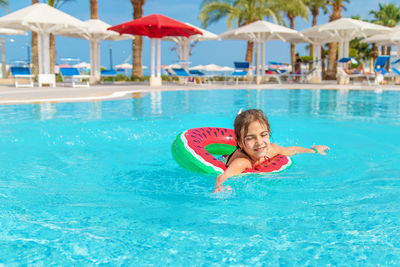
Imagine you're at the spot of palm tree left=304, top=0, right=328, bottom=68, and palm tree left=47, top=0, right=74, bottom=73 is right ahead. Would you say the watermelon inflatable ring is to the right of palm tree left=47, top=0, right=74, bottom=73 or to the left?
left

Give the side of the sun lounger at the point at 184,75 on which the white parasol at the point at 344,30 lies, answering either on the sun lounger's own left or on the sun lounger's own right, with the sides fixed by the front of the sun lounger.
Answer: on the sun lounger's own left

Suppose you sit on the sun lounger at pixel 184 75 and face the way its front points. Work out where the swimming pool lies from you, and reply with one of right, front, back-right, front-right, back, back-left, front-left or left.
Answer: front-right

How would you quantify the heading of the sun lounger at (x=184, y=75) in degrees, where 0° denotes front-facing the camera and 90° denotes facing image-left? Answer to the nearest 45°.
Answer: approximately 315°

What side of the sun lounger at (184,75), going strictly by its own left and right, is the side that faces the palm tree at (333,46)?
left

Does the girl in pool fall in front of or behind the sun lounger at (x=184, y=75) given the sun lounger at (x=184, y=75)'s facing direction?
in front

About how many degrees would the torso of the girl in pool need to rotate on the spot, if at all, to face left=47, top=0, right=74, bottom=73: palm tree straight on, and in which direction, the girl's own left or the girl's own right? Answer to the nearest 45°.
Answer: approximately 180°

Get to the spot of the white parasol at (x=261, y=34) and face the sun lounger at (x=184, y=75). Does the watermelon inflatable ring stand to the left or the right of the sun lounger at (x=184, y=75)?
left

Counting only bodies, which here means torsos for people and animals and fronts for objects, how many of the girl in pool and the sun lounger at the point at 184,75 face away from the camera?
0

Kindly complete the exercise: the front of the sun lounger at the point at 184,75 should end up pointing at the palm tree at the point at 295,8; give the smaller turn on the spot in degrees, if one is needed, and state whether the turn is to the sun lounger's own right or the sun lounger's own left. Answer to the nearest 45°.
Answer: approximately 90° to the sun lounger's own left

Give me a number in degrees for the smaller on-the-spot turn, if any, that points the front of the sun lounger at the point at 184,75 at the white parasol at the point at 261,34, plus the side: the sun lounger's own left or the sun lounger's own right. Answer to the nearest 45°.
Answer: approximately 90° to the sun lounger's own left

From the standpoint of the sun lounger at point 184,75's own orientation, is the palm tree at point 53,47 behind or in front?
behind

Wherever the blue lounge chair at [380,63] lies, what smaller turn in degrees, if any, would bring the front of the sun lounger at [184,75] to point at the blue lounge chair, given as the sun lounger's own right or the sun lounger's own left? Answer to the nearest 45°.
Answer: approximately 45° to the sun lounger's own left

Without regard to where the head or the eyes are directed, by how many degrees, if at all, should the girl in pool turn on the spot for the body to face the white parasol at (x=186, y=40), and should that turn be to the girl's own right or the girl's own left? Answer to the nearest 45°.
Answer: approximately 135° to the girl's own left
